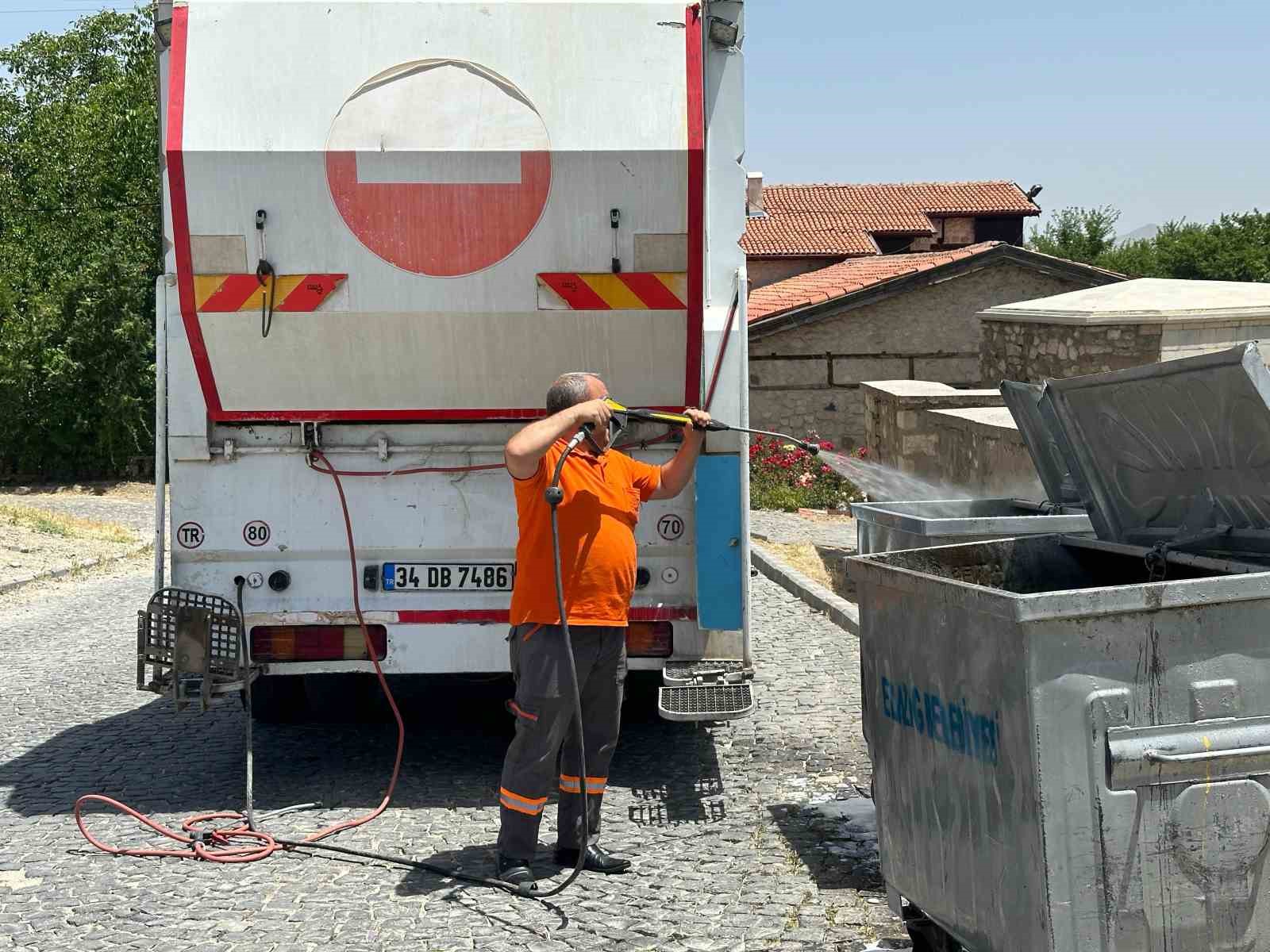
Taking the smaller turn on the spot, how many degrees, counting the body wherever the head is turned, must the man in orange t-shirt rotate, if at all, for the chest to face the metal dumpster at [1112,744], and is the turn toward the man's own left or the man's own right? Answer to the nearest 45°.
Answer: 0° — they already face it

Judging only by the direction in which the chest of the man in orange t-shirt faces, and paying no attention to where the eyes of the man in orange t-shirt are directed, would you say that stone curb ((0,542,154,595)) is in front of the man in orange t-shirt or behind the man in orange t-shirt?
behind

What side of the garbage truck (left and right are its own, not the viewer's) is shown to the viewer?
back

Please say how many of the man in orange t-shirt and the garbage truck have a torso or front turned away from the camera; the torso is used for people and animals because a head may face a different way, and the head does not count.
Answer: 1

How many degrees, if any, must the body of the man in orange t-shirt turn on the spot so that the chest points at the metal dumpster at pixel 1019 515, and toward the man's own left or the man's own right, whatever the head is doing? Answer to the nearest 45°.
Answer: approximately 45° to the man's own left

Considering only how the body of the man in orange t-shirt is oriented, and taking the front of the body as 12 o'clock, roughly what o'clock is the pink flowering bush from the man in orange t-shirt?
The pink flowering bush is roughly at 8 o'clock from the man in orange t-shirt.

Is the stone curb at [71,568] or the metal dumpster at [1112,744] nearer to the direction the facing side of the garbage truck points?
the stone curb

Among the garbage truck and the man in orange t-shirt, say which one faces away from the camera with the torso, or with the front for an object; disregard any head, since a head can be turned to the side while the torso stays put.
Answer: the garbage truck
